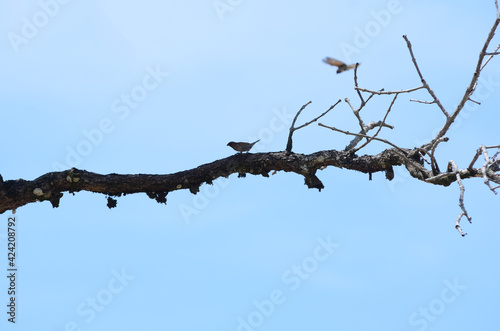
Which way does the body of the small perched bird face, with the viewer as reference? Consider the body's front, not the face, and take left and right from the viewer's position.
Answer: facing to the left of the viewer

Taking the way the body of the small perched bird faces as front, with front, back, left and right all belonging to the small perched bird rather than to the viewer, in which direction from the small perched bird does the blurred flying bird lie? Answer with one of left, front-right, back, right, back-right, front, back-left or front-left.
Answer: back
